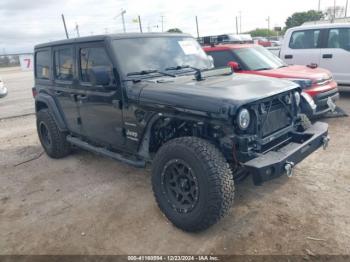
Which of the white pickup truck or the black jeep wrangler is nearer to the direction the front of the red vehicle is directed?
the black jeep wrangler

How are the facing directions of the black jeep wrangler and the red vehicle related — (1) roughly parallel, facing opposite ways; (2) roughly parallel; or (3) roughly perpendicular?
roughly parallel

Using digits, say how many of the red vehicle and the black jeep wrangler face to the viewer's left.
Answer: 0

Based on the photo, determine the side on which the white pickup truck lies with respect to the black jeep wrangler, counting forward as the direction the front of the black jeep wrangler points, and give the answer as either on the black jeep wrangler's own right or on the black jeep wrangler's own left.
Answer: on the black jeep wrangler's own left

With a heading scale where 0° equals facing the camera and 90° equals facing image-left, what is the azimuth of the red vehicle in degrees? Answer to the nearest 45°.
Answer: approximately 315°

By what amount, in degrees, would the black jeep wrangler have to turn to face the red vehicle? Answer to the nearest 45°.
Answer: approximately 90° to its left

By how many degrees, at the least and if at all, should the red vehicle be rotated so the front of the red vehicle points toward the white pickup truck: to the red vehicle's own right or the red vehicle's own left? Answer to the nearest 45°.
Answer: approximately 90° to the red vehicle's own left

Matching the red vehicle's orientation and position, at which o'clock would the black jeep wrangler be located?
The black jeep wrangler is roughly at 2 o'clock from the red vehicle.
